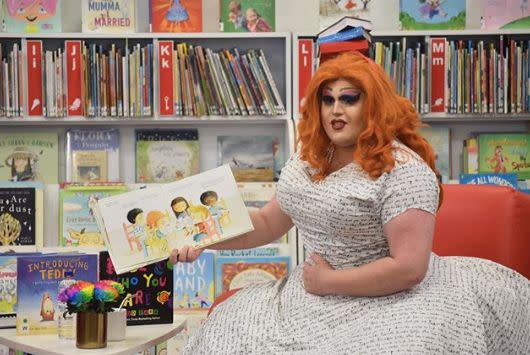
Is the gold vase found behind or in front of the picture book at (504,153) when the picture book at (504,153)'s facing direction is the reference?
in front

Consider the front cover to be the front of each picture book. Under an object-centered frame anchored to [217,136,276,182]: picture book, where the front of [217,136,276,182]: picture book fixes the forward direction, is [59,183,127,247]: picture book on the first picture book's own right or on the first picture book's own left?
on the first picture book's own right

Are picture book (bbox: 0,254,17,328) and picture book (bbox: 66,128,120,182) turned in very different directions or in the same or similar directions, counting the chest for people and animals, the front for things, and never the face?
same or similar directions

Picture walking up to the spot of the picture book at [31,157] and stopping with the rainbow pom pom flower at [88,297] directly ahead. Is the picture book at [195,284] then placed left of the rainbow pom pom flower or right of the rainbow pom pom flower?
left

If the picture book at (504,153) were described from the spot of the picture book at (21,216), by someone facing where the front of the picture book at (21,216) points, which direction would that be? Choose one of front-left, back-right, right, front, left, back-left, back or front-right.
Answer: left

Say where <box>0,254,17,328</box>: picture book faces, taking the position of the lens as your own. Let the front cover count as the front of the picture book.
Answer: facing the viewer

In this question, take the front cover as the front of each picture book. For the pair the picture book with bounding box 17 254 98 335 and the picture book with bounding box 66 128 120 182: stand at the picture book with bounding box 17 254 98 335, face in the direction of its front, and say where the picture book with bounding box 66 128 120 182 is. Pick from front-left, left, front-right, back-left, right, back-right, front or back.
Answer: back

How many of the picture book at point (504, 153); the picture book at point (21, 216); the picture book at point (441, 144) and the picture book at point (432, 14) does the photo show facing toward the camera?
4

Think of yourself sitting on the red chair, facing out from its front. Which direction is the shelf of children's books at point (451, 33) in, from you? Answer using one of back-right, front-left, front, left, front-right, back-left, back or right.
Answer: back-right

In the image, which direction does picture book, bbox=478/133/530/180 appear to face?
toward the camera

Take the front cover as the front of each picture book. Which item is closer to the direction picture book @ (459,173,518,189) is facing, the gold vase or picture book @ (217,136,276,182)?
the gold vase

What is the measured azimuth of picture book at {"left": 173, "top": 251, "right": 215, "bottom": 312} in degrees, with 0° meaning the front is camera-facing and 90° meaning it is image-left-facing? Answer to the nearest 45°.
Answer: approximately 0°

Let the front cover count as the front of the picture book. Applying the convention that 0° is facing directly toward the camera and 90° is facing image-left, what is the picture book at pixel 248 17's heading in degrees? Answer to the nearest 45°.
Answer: approximately 0°

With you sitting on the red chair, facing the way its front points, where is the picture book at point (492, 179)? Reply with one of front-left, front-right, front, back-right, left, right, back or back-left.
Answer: back-right
